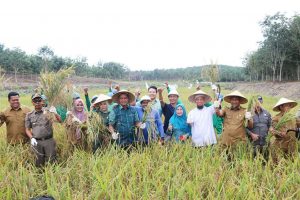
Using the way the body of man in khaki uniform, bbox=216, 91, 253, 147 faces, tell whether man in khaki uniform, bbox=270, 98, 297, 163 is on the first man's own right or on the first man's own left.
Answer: on the first man's own left

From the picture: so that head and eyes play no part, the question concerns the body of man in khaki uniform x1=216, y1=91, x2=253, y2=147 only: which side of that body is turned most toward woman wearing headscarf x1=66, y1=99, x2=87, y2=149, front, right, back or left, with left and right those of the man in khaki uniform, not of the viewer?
right

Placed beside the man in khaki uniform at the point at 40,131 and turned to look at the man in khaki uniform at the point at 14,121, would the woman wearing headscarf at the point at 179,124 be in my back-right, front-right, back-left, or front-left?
back-right

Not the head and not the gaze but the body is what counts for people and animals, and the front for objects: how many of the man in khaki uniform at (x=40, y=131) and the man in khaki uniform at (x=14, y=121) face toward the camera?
2

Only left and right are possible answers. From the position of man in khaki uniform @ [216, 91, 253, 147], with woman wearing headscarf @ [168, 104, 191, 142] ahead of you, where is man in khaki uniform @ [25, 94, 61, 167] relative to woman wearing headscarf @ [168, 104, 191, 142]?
left

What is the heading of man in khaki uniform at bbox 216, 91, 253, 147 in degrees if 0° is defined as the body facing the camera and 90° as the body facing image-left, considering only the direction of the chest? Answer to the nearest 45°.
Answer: approximately 0°

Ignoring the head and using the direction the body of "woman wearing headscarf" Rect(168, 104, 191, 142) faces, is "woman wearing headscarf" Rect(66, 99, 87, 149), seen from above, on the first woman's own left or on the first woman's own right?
on the first woman's own right

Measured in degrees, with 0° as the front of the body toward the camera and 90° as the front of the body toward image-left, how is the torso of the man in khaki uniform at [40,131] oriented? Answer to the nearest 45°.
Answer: approximately 0°
